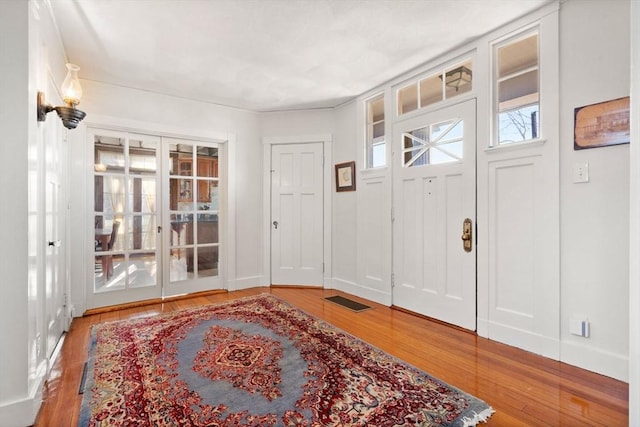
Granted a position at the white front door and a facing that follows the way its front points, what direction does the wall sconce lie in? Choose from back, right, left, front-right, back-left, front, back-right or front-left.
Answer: front

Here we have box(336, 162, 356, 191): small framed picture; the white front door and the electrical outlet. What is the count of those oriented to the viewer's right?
0

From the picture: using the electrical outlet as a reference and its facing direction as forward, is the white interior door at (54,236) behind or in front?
in front

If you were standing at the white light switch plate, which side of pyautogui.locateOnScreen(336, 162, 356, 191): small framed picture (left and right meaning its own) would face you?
left

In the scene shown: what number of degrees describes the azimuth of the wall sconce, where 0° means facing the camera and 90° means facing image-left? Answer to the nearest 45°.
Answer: approximately 270°

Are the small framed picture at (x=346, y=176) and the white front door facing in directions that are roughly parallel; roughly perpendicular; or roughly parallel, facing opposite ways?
roughly parallel

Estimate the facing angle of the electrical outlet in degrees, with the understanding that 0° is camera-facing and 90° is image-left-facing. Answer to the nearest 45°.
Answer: approximately 45°

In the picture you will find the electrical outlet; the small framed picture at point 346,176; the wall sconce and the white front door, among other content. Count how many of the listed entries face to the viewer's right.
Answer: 1

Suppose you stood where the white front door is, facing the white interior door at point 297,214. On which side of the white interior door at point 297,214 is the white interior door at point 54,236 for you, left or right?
left

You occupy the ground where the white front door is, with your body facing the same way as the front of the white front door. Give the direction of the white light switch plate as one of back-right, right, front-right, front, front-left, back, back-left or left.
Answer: left

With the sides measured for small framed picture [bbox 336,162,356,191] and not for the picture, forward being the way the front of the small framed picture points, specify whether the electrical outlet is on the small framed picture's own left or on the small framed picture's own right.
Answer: on the small framed picture's own left

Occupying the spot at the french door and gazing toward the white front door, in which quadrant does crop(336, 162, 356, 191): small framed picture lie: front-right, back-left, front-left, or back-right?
front-left

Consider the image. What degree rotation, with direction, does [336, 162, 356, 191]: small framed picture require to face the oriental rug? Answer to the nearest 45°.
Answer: approximately 45° to its left

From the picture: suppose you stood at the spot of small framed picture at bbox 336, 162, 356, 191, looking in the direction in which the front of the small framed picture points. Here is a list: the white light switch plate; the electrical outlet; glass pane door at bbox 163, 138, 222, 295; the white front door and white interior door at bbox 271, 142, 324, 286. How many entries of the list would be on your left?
3

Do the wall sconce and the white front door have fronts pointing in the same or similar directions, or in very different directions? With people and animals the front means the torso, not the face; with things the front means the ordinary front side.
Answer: very different directions

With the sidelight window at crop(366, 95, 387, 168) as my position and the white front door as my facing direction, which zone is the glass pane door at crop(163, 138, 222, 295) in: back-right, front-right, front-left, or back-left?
back-right

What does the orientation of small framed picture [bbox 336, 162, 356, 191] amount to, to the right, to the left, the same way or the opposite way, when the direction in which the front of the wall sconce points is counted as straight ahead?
the opposite way

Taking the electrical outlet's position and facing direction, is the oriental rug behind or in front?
in front
